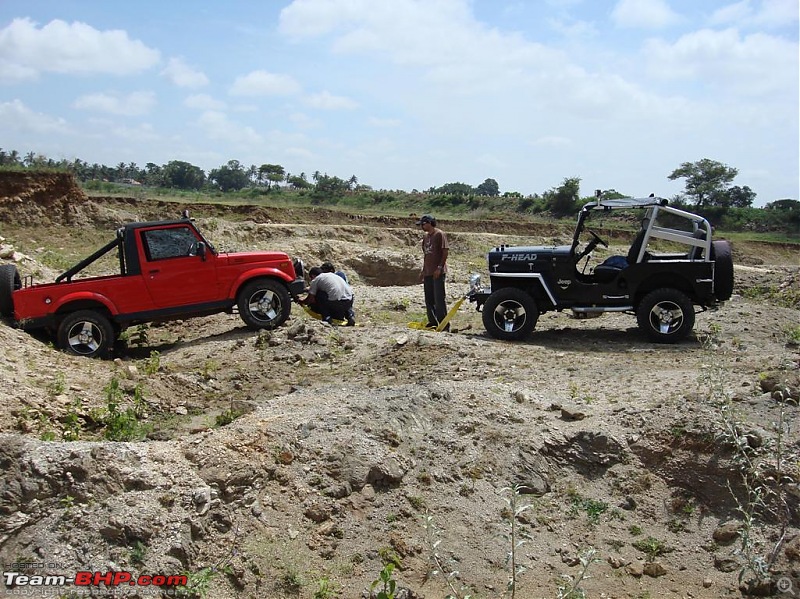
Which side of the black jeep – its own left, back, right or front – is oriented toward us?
left

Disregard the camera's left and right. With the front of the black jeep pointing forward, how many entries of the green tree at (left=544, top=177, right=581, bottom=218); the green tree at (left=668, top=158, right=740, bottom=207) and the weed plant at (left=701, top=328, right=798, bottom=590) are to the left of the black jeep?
1

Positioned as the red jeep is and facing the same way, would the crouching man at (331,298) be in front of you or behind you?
in front

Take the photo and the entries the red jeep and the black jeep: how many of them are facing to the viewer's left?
1

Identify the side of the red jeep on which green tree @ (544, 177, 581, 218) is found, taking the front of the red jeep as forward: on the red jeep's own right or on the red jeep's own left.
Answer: on the red jeep's own left

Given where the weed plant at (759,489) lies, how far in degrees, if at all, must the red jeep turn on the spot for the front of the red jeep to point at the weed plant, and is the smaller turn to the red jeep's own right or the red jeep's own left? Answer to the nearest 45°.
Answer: approximately 45° to the red jeep's own right

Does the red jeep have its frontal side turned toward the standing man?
yes

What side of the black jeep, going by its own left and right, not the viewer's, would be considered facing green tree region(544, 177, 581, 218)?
right

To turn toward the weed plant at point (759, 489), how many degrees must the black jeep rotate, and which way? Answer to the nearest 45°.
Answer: approximately 90° to its left

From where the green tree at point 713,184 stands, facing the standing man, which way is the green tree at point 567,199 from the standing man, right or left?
right

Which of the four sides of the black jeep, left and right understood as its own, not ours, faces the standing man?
front

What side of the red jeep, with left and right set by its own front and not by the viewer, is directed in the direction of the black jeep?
front

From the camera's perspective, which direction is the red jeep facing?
to the viewer's right
